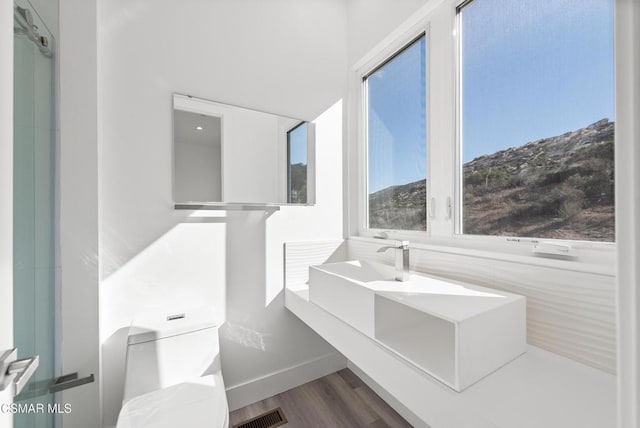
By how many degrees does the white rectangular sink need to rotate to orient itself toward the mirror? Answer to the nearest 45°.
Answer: approximately 45° to its right

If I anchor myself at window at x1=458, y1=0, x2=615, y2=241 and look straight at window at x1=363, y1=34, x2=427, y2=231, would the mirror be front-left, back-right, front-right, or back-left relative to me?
front-left

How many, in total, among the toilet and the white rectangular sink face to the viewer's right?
0

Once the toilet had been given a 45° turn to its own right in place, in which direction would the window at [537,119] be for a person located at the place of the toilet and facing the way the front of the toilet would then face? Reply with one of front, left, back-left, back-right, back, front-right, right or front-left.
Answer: left

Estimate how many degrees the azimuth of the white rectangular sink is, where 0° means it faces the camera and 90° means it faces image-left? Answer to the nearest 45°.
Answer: approximately 45°

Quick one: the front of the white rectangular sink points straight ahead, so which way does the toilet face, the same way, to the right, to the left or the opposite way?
to the left

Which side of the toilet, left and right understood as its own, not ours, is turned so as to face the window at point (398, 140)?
left

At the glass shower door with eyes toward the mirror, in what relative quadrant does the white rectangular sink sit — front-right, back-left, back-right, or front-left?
front-right

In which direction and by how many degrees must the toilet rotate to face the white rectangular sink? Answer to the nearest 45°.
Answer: approximately 45° to its left

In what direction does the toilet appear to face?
toward the camera
